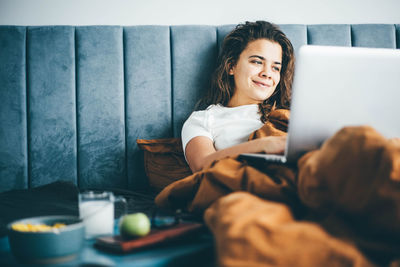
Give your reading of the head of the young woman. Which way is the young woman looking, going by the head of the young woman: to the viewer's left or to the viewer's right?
to the viewer's right

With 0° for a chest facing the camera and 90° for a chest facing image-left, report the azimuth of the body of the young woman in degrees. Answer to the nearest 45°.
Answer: approximately 315°

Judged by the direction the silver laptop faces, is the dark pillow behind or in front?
in front

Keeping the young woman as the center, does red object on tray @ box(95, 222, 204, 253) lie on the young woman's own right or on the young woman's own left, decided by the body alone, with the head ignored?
on the young woman's own right

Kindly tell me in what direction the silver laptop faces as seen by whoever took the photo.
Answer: facing away from the viewer and to the left of the viewer

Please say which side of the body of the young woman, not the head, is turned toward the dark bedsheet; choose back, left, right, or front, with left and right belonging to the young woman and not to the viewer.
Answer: right

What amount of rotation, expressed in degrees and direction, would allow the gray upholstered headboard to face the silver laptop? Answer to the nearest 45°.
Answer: approximately 45° to its left

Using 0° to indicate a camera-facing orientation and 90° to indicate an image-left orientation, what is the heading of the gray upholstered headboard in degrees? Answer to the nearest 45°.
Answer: approximately 0°

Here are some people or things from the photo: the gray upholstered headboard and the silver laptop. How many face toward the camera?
1
